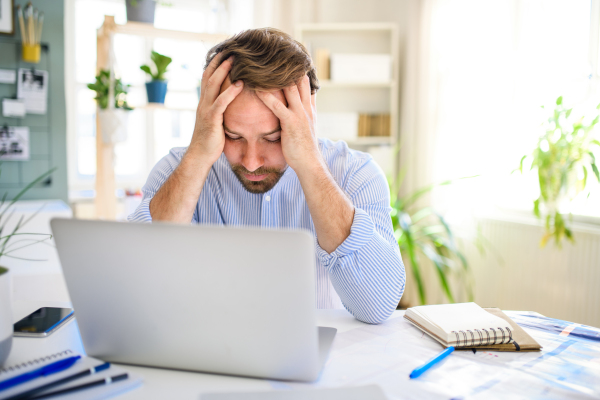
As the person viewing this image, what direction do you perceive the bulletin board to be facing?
facing the viewer

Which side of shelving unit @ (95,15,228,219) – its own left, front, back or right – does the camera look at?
front

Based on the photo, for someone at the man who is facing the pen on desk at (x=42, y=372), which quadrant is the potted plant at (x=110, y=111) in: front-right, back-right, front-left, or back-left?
back-right

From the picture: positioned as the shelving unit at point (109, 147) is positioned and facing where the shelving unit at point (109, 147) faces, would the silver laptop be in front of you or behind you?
in front

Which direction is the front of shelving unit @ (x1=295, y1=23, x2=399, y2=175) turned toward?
toward the camera

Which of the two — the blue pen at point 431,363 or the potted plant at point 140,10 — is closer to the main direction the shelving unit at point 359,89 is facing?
the blue pen

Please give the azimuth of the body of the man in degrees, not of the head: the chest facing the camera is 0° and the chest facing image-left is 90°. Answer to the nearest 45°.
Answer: approximately 0°

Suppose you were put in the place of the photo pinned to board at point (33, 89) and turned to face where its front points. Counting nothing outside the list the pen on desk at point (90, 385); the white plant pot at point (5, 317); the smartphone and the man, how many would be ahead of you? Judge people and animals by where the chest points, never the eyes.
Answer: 4

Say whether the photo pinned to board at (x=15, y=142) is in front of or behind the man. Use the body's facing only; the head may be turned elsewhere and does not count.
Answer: behind

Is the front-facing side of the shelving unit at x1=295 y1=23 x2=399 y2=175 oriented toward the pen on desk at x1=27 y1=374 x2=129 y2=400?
yes
